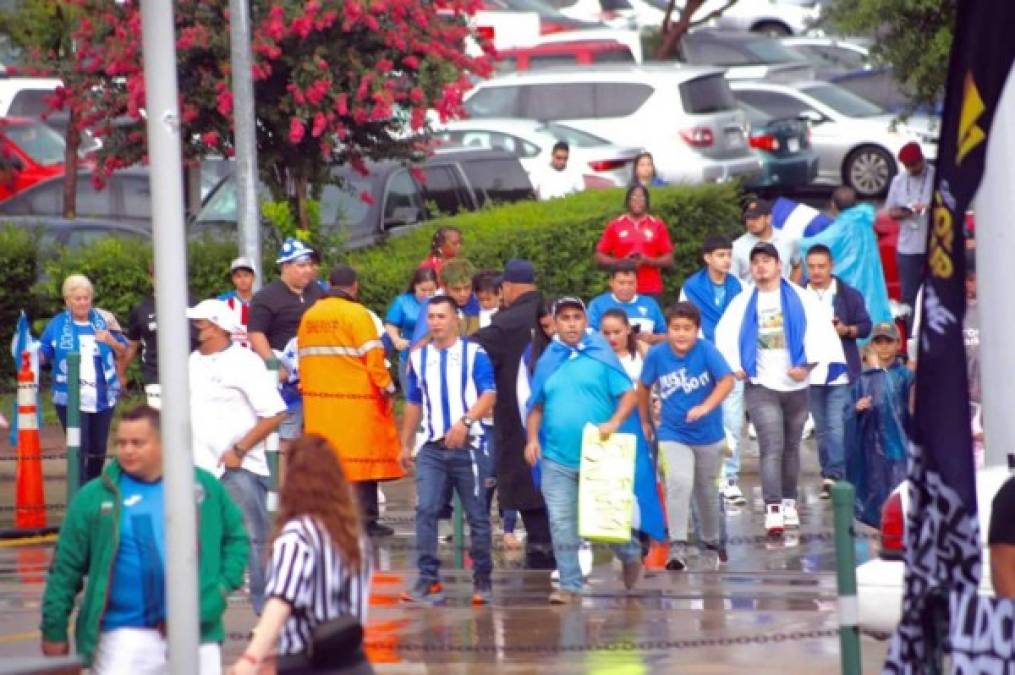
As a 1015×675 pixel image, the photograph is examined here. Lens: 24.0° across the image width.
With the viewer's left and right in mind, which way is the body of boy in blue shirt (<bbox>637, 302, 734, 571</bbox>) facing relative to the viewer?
facing the viewer

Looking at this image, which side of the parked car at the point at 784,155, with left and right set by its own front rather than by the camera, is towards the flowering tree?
left

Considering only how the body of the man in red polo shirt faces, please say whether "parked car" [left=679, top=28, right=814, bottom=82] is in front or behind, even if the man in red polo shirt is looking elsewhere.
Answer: behind

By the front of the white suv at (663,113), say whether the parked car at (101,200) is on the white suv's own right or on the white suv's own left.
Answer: on the white suv's own left

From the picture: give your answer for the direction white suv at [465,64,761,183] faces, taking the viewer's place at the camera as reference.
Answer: facing away from the viewer and to the left of the viewer

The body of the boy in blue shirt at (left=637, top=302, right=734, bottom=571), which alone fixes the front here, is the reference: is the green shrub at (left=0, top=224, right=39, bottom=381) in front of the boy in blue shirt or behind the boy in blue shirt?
behind

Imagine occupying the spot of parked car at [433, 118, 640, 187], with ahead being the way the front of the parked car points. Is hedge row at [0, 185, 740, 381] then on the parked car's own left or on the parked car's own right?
on the parked car's own left

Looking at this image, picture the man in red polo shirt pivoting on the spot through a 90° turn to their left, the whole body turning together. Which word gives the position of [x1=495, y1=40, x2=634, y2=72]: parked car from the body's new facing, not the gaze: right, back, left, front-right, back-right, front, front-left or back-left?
left

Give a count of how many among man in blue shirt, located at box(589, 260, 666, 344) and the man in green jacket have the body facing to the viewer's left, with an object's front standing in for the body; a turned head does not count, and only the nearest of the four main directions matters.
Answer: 0

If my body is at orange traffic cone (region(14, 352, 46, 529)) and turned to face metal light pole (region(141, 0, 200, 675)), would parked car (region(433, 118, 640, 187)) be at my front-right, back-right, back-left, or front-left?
back-left

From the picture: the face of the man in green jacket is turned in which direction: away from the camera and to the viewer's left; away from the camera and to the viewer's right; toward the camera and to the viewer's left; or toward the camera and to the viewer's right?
toward the camera and to the viewer's left

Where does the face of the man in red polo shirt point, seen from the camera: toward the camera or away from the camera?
toward the camera

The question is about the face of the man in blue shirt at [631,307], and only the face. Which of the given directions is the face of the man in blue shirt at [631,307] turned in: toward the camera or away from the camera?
toward the camera

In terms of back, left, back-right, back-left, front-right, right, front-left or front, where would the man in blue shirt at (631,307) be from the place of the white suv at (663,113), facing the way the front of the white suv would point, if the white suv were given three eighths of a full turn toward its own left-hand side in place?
front

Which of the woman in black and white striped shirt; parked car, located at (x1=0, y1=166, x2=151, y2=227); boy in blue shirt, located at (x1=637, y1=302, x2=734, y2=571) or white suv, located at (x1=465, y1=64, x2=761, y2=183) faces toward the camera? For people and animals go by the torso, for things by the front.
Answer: the boy in blue shirt

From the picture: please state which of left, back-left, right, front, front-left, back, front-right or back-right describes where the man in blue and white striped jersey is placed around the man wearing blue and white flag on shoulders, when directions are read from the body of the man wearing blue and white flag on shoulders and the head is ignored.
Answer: front-right

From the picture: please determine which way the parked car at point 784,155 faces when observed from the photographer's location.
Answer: facing away from the viewer and to the left of the viewer
